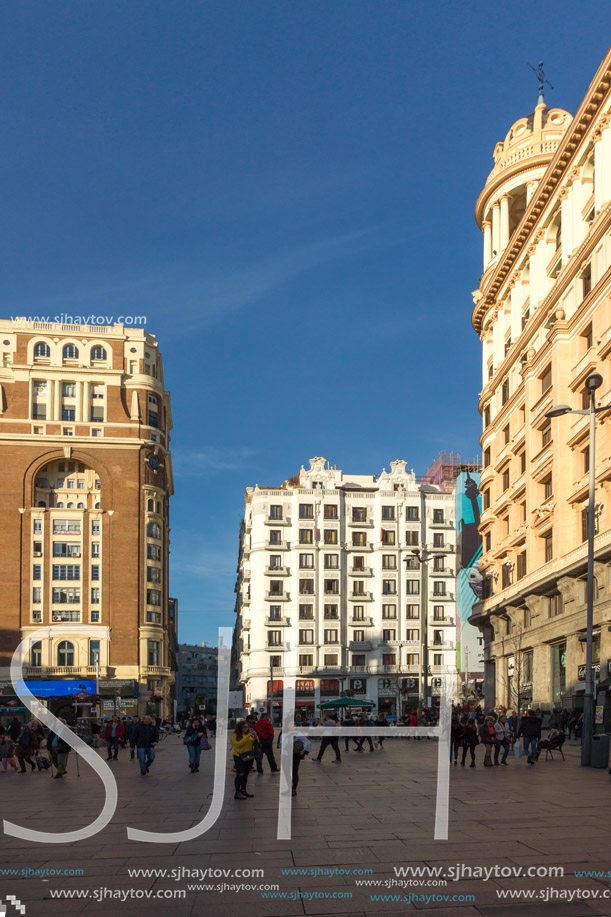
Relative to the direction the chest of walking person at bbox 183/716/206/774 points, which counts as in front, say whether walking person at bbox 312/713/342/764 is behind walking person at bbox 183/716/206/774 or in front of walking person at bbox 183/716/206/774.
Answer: behind

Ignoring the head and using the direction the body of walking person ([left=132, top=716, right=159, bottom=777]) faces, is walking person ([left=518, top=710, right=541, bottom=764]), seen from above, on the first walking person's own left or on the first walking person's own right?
on the first walking person's own left
